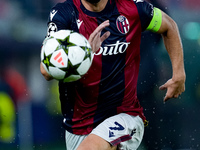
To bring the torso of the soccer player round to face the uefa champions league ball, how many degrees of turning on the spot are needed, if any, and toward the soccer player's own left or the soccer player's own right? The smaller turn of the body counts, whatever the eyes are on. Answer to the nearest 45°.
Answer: approximately 45° to the soccer player's own right

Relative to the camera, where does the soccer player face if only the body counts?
toward the camera
